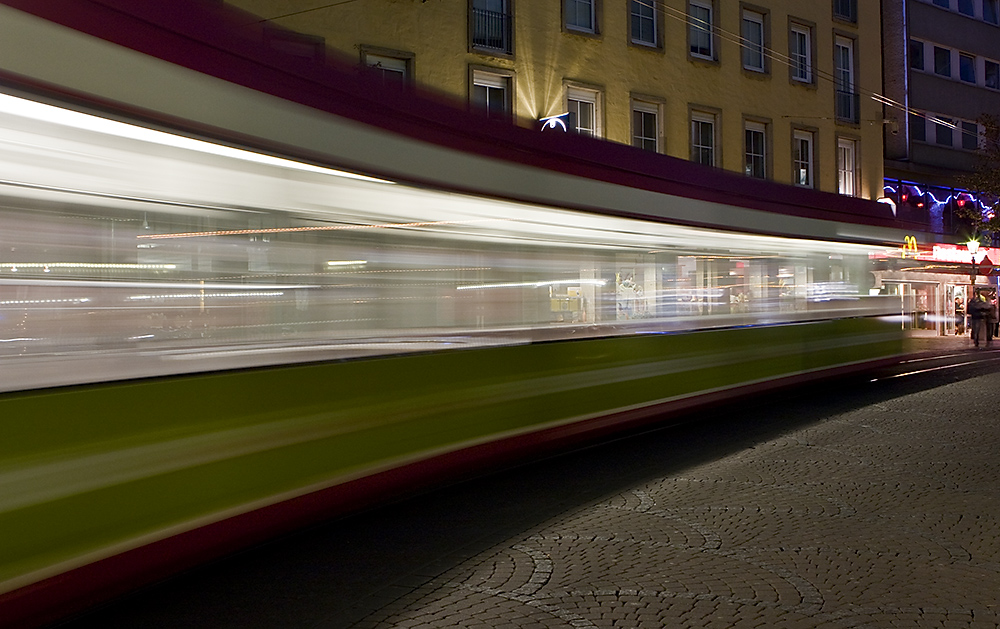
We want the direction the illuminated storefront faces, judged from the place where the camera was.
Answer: facing the viewer
